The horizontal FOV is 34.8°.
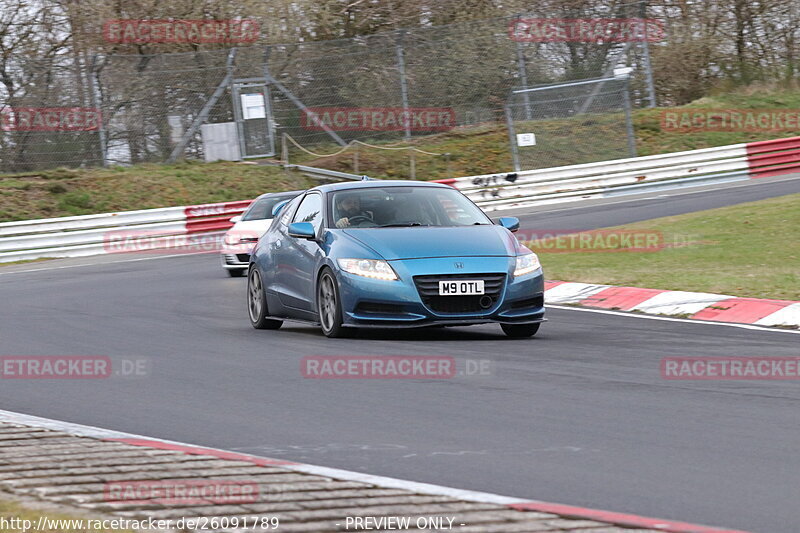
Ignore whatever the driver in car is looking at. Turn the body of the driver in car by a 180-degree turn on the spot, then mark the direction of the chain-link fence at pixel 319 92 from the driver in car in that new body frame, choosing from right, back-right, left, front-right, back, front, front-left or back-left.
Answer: front-right

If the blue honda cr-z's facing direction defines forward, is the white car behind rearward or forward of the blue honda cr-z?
rearward

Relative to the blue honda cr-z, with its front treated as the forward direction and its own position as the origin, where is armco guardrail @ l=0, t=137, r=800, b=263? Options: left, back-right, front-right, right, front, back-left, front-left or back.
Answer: back-left

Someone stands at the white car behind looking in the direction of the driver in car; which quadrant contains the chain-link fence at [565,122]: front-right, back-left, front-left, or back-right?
back-left

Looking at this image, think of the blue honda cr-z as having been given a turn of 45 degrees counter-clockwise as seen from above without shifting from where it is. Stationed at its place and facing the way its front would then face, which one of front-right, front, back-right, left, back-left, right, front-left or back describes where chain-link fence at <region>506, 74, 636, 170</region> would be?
left

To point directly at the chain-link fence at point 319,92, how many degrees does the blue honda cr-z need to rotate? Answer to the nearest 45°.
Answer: approximately 135° to its left

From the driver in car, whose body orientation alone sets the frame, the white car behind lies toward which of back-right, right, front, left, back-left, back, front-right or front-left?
back-left
